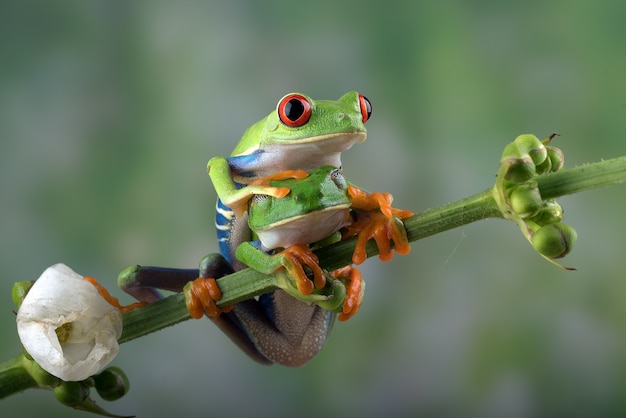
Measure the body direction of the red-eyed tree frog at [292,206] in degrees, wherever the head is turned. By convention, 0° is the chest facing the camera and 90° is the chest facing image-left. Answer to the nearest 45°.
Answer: approximately 315°
